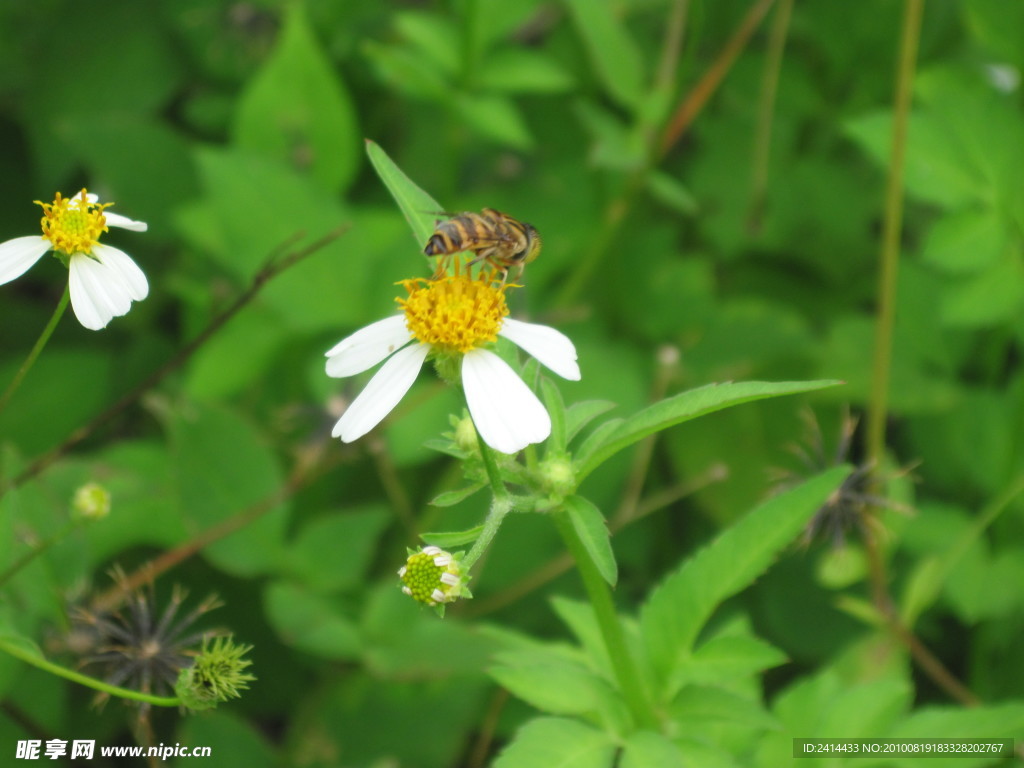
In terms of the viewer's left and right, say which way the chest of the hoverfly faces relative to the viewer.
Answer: facing to the right of the viewer

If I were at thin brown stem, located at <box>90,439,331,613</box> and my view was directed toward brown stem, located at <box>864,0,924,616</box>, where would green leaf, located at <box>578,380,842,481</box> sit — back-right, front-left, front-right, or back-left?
front-right
